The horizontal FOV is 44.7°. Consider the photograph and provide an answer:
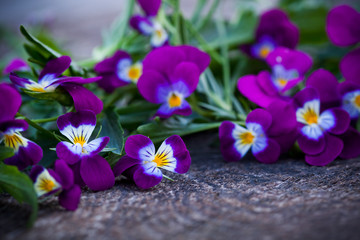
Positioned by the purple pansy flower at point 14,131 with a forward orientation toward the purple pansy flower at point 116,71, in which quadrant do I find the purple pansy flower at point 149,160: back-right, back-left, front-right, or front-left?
front-right

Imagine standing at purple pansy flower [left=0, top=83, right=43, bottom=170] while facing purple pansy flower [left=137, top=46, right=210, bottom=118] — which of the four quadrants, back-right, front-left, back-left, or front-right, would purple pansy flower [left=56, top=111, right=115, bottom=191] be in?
front-right

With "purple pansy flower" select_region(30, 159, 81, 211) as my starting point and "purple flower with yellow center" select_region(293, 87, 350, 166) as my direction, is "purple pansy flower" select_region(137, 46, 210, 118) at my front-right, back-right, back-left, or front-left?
front-left

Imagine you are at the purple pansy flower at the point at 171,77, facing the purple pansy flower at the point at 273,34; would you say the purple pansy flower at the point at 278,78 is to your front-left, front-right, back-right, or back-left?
front-right

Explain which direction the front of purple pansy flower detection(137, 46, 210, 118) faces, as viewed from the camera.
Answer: facing the viewer
